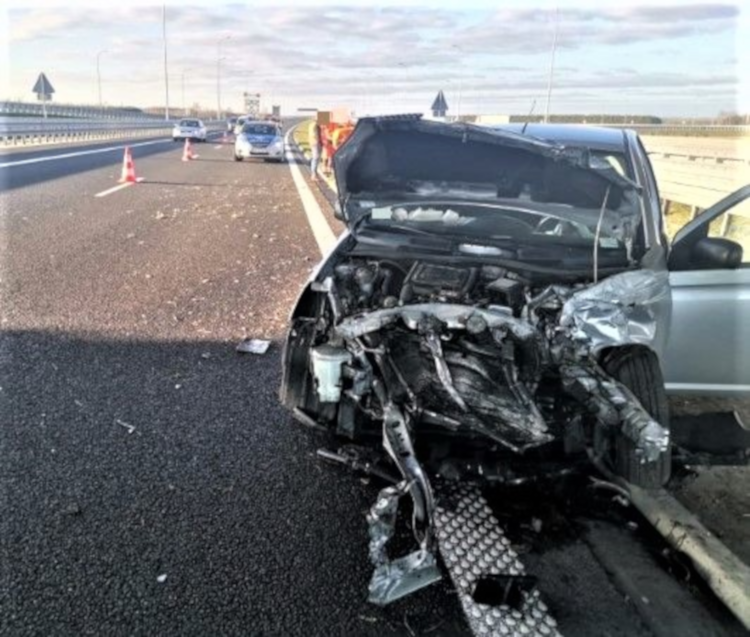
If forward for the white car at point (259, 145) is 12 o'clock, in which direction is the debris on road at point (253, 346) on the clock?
The debris on road is roughly at 12 o'clock from the white car.

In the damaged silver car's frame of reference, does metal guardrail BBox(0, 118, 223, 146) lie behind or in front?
behind

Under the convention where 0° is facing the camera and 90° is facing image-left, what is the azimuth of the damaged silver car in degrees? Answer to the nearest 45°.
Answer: approximately 0°

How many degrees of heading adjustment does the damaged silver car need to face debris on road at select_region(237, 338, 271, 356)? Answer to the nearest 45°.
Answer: approximately 135° to its right

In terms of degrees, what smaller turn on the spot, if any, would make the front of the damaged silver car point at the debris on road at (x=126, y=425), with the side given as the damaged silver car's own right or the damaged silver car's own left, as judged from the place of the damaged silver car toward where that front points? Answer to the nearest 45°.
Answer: approximately 90° to the damaged silver car's own right

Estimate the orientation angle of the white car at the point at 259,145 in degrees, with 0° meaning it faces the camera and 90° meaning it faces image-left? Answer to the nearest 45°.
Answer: approximately 0°

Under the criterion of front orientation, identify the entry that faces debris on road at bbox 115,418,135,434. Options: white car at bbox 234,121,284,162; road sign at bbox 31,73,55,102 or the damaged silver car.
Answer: the white car

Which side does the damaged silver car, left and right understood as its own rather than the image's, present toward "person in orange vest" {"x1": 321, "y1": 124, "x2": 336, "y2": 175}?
back
